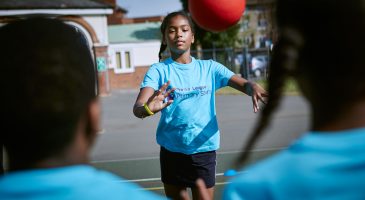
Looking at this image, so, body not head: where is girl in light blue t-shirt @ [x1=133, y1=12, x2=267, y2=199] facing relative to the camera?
toward the camera

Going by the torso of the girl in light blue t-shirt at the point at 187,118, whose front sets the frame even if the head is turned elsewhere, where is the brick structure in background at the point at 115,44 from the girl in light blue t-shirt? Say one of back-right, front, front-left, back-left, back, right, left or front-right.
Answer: back

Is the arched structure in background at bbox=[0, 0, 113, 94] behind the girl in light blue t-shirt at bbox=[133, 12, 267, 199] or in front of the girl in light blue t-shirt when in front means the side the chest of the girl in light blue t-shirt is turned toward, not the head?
behind

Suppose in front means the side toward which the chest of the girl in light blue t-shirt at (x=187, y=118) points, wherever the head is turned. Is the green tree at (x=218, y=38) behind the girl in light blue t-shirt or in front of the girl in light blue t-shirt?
behind
